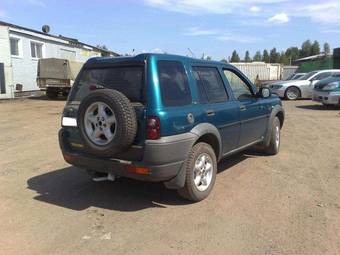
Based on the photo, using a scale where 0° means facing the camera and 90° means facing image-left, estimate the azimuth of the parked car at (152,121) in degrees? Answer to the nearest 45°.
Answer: approximately 225°

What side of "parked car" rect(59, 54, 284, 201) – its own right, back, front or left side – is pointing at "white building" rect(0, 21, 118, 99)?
left

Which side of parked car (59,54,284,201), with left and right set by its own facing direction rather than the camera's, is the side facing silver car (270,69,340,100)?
front

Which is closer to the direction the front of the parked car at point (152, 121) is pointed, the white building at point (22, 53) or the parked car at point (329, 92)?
the parked car

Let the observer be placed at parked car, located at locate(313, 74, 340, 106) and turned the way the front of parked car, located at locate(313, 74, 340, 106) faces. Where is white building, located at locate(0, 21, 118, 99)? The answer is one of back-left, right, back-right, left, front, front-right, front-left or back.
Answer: front-right

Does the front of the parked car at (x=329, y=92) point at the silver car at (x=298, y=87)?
no

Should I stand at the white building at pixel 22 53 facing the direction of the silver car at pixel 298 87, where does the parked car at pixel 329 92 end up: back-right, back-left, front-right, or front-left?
front-right

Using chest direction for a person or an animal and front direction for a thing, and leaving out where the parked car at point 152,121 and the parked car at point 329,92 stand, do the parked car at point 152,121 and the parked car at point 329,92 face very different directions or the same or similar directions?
very different directions
